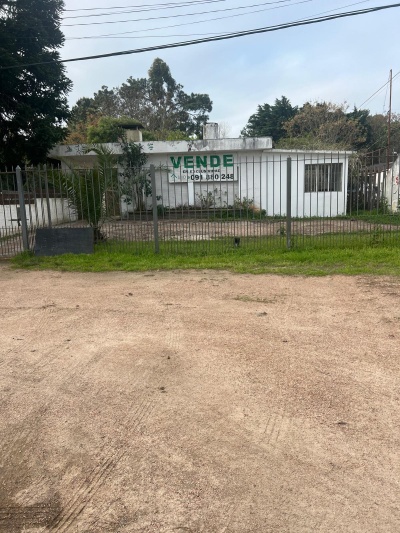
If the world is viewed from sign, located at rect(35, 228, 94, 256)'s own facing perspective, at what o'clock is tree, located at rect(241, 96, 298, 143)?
The tree is roughly at 7 o'clock from the sign.

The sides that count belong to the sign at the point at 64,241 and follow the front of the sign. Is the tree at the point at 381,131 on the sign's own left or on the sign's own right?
on the sign's own left

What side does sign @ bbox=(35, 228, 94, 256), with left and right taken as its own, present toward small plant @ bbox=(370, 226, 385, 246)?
left

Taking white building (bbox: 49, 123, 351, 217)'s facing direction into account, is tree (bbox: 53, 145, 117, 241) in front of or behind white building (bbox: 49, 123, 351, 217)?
in front

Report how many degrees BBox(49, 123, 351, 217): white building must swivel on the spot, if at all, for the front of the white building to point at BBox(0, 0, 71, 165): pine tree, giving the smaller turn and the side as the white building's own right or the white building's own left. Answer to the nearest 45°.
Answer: approximately 90° to the white building's own right

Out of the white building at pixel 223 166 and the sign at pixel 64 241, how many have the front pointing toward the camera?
2

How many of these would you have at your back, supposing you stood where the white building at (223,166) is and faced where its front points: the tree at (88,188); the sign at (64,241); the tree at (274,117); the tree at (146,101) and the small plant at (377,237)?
2

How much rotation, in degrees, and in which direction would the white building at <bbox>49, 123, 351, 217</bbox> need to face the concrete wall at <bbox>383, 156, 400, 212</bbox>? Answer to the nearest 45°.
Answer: approximately 45° to its left

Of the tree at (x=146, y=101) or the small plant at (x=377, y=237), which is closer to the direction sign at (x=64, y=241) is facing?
the small plant

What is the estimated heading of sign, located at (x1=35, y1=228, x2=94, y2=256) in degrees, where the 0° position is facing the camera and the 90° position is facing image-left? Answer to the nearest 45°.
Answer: approximately 0°

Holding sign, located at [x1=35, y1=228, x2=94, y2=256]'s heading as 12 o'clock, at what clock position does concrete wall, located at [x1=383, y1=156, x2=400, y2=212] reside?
The concrete wall is roughly at 9 o'clock from the sign.

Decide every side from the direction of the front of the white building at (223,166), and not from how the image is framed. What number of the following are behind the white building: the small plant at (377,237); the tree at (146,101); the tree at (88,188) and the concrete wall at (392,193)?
1

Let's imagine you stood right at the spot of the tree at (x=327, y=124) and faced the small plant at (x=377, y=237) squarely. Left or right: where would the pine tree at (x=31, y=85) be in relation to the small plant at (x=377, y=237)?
right

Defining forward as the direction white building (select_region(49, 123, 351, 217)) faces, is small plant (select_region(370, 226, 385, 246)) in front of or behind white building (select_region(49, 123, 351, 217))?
in front
